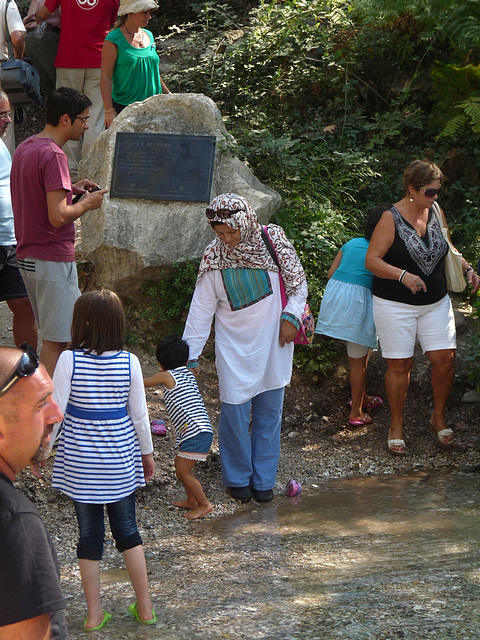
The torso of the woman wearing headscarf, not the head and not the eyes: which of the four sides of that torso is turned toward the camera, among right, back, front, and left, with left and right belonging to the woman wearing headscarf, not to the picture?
front

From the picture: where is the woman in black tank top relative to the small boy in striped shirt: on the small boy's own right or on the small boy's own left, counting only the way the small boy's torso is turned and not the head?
on the small boy's own right

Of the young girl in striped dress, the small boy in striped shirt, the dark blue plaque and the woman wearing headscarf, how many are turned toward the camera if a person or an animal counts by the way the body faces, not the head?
2

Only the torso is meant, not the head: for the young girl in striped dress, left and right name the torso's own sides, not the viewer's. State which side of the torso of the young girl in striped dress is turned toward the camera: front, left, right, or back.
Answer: back

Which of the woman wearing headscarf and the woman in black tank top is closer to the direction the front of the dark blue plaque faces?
the woman wearing headscarf

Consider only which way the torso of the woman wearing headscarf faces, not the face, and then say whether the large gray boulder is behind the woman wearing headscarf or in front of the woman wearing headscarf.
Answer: behind

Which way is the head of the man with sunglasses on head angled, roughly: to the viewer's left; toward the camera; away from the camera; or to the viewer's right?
to the viewer's right

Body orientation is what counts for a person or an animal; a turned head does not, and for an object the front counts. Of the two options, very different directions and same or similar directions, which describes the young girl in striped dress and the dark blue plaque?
very different directions

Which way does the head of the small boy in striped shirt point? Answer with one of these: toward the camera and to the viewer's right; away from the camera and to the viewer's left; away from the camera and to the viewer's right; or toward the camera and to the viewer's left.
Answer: away from the camera and to the viewer's left

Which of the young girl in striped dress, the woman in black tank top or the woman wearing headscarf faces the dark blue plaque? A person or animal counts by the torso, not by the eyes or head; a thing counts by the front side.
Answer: the young girl in striped dress

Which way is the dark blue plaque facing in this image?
toward the camera

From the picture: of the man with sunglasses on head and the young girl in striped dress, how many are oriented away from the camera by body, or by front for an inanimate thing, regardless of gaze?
1

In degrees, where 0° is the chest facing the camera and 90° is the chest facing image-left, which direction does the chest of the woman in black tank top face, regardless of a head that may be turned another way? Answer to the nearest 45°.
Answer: approximately 315°

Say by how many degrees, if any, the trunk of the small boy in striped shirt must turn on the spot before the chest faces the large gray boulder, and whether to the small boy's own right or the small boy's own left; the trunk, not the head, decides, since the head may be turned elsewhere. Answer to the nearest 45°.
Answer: approximately 45° to the small boy's own right
